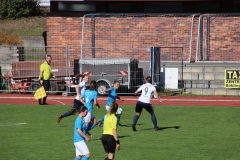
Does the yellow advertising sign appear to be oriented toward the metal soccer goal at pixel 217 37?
no

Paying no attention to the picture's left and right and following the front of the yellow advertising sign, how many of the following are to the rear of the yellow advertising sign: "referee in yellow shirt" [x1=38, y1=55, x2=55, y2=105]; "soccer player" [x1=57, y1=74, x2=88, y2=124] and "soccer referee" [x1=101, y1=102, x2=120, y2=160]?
0

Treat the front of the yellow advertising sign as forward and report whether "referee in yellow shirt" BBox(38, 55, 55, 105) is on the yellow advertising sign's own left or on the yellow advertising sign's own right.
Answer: on the yellow advertising sign's own right

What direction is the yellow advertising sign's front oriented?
toward the camera

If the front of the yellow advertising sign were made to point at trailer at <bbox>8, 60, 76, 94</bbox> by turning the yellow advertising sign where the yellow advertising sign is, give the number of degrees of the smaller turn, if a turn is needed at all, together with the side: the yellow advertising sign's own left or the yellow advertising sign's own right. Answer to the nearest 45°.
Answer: approximately 90° to the yellow advertising sign's own right

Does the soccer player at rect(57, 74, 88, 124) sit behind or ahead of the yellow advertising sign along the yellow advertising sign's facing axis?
ahead

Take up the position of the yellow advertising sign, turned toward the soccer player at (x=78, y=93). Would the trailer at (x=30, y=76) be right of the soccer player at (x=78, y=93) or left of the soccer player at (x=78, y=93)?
right

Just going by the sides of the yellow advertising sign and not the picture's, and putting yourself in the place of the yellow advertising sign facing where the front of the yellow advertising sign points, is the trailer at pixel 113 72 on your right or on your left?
on your right

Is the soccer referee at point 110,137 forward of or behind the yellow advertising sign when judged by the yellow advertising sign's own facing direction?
forward
